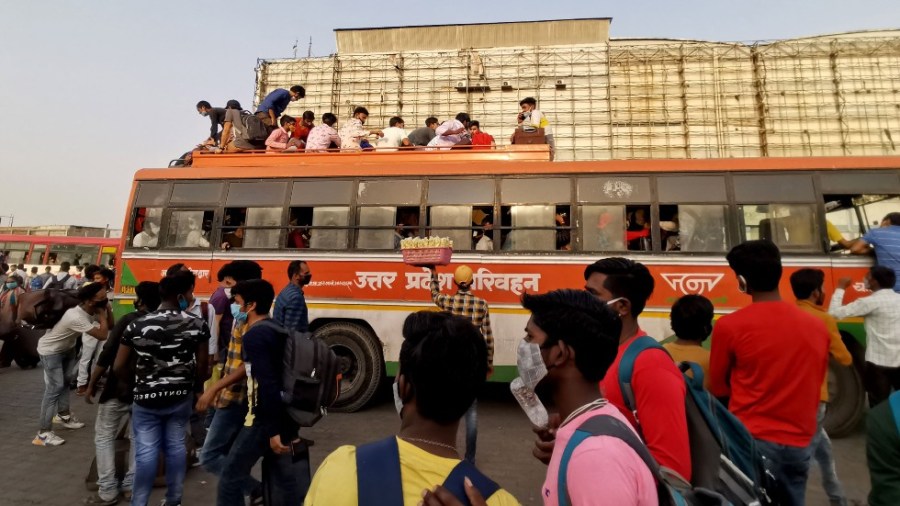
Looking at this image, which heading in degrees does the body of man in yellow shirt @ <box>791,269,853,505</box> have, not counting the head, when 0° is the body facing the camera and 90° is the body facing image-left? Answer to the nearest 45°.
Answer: approximately 225°

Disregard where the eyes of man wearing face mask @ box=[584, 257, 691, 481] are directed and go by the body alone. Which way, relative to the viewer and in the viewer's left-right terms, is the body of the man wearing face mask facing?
facing to the left of the viewer

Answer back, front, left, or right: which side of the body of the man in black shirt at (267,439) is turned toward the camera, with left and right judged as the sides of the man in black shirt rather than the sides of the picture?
left

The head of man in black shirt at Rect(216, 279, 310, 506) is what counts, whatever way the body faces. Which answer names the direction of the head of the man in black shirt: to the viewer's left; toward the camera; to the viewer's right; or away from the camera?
to the viewer's left

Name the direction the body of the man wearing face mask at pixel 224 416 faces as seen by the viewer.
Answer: to the viewer's left

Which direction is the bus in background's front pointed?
to the viewer's right
